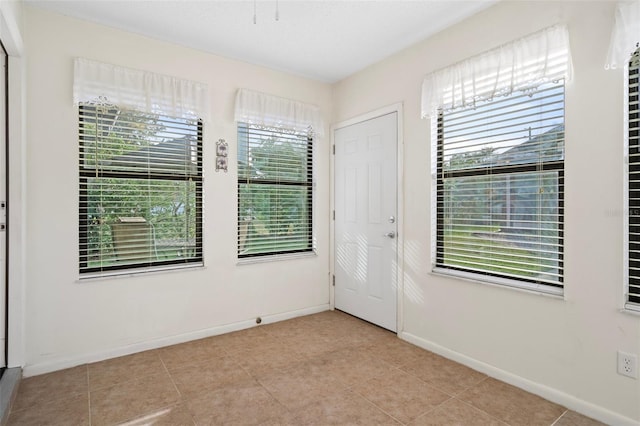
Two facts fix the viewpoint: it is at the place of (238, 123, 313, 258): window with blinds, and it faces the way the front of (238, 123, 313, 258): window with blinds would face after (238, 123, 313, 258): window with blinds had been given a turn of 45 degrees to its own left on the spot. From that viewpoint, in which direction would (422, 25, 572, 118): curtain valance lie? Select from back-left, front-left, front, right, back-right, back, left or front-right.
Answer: front-right

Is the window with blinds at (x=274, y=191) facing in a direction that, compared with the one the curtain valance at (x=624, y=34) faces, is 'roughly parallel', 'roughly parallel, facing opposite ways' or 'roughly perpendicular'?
roughly perpendicular

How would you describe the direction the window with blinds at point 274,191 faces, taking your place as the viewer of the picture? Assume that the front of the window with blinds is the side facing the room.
facing the viewer and to the right of the viewer

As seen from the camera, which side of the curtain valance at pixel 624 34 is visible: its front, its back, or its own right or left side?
front

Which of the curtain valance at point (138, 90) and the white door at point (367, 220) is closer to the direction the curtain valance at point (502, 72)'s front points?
the curtain valance

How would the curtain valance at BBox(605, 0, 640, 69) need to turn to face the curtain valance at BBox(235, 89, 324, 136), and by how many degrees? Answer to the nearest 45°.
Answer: approximately 90° to its right

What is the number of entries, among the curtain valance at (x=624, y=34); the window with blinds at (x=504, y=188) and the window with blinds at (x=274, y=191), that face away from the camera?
0

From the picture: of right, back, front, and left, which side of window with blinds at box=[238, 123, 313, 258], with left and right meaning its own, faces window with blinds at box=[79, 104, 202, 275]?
right

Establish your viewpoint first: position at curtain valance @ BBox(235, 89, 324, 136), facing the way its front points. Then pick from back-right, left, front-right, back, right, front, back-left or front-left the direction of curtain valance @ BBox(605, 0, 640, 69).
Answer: front

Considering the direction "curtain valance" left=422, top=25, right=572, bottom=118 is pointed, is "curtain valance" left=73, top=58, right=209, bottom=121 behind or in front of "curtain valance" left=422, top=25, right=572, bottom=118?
in front

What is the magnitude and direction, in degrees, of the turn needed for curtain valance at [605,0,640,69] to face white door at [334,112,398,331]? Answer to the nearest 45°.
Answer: approximately 90° to its right

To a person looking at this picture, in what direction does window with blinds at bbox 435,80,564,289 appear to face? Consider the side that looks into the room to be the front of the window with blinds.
facing the viewer and to the left of the viewer

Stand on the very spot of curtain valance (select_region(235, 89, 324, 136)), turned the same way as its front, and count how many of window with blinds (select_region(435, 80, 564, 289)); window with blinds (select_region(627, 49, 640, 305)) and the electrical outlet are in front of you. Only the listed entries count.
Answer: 3

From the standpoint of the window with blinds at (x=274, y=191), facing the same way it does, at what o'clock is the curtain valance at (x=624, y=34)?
The curtain valance is roughly at 12 o'clock from the window with blinds.

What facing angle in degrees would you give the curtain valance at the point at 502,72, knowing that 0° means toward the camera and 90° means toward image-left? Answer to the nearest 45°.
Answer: approximately 45°
